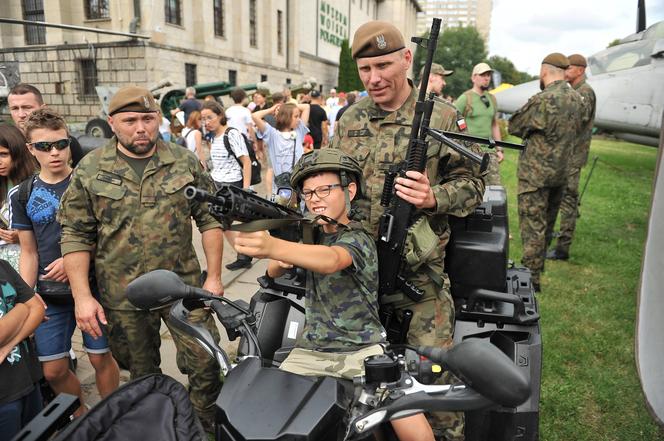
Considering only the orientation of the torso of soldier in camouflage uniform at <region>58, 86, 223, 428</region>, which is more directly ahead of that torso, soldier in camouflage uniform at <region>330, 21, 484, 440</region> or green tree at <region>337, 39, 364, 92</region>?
the soldier in camouflage uniform

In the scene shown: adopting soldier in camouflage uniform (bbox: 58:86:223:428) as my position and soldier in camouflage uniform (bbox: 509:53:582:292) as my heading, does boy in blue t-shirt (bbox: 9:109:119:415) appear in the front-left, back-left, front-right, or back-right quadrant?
back-left

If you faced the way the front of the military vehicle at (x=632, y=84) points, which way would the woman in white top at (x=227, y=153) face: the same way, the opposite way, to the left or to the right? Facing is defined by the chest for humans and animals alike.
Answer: to the left

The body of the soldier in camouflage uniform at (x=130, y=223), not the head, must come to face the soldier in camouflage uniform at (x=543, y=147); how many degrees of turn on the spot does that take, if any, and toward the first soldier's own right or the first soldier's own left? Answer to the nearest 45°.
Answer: approximately 90° to the first soldier's own left

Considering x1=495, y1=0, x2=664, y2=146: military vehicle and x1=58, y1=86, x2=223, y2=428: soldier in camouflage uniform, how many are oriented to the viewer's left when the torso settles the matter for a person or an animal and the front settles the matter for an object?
1

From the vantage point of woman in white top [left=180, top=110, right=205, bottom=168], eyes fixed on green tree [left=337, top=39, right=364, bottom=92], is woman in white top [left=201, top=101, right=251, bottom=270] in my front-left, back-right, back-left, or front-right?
back-right

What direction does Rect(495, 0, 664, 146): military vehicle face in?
to the viewer's left
